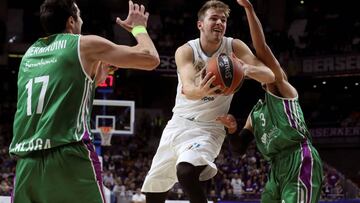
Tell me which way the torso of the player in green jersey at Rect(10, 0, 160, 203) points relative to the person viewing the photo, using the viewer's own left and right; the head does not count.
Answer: facing away from the viewer and to the right of the viewer

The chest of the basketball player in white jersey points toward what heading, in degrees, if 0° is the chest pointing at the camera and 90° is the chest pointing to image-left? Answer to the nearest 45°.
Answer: approximately 315°

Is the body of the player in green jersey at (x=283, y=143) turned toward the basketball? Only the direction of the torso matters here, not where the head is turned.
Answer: yes

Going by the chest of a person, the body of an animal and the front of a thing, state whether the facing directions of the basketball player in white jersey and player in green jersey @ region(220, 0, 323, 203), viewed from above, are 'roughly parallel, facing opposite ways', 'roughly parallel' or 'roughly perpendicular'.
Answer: roughly perpendicular

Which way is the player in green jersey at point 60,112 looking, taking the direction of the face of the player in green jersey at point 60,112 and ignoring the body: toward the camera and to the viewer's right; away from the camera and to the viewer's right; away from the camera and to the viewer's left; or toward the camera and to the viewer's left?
away from the camera and to the viewer's right

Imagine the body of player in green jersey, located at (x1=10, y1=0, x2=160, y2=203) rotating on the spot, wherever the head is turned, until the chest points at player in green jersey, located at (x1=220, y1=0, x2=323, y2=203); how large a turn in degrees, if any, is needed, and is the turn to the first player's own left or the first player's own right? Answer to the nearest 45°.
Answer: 0° — they already face them
